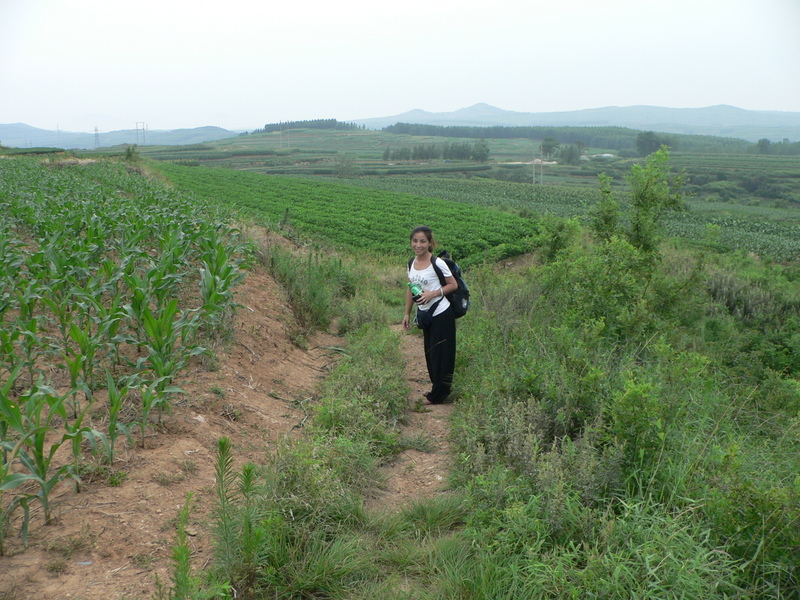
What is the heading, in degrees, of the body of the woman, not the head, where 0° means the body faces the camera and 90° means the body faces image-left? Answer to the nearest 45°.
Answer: approximately 45°

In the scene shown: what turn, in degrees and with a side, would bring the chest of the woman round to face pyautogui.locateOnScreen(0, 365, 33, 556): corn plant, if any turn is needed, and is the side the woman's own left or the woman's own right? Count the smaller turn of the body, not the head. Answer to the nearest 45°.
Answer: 0° — they already face it

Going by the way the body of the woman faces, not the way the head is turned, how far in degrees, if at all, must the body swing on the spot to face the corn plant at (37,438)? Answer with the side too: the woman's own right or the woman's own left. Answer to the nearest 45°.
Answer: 0° — they already face it
